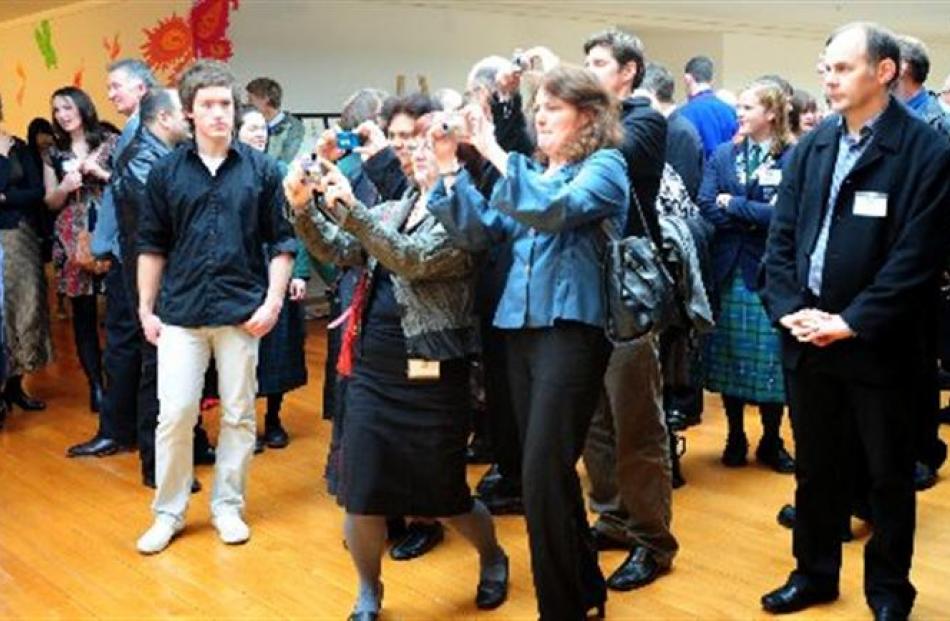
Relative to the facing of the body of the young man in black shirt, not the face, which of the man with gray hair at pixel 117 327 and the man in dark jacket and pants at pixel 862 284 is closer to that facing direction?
the man in dark jacket and pants

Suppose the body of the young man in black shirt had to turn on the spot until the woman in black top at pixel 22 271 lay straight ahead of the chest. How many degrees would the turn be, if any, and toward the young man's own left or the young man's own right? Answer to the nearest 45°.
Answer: approximately 135° to the young man's own right

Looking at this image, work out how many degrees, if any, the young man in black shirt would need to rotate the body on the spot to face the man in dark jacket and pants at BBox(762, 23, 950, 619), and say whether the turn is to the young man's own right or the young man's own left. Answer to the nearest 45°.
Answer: approximately 45° to the young man's own left

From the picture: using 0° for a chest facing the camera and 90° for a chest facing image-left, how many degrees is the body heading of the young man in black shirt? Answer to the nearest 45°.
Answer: approximately 0°

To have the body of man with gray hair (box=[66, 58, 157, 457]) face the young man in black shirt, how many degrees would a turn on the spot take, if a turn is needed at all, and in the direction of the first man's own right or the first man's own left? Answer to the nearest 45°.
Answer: approximately 90° to the first man's own left

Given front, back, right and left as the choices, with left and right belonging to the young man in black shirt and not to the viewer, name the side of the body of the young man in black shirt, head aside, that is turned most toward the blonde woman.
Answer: left

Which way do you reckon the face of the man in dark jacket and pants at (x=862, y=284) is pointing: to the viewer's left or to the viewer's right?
to the viewer's left
